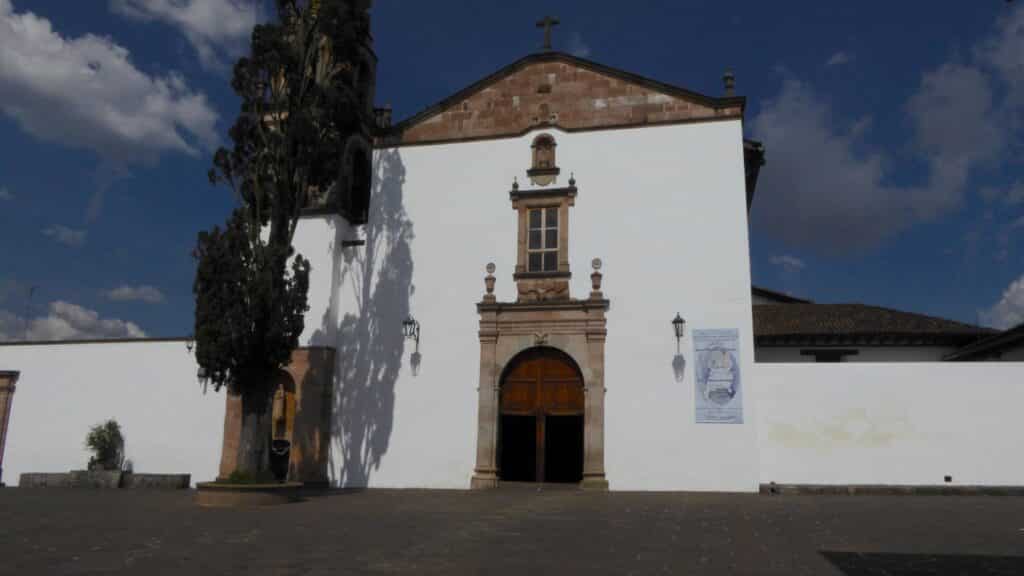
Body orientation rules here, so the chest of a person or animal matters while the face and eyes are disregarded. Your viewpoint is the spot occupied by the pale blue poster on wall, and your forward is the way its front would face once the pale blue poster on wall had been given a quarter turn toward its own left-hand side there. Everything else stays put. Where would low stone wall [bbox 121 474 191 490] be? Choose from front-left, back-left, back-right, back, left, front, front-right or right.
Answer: back

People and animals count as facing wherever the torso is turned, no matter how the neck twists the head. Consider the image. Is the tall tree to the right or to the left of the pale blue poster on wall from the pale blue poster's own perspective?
on its right

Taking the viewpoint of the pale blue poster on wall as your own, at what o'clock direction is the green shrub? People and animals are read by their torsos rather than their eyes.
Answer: The green shrub is roughly at 3 o'clock from the pale blue poster on wall.

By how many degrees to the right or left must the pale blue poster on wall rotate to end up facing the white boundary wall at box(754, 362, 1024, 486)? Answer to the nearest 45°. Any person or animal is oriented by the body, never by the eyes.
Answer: approximately 90° to its left

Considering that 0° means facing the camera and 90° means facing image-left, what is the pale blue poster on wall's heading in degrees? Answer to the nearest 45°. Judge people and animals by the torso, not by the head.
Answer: approximately 0°

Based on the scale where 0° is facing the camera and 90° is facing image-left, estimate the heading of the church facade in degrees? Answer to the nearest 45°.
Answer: approximately 0°

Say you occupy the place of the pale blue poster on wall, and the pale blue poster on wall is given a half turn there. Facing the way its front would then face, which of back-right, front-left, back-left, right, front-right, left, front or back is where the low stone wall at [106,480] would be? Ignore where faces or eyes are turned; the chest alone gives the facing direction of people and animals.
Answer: left

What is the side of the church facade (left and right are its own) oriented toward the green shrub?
right

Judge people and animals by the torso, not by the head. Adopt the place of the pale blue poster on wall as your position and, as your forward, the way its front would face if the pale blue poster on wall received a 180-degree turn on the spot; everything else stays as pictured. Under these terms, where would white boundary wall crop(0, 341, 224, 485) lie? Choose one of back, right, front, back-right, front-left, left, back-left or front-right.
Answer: left

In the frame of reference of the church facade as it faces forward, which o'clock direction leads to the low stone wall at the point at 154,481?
The low stone wall is roughly at 3 o'clock from the church facade.
